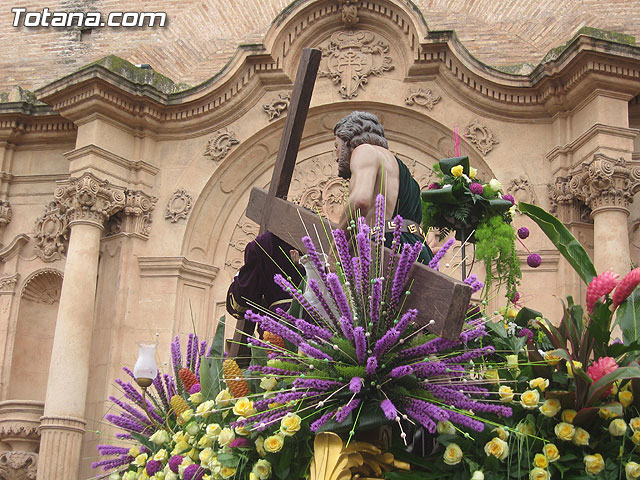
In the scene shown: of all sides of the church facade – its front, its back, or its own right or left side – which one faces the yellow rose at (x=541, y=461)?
front

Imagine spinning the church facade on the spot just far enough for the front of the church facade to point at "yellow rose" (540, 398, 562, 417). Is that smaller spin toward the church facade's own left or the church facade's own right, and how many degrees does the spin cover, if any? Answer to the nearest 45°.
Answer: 0° — it already faces it

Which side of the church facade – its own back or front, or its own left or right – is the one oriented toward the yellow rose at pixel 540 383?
front

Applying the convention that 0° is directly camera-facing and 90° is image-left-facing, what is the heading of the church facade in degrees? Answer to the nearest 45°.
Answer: approximately 0°

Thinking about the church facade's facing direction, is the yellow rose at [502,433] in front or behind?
in front

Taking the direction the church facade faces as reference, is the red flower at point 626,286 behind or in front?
in front

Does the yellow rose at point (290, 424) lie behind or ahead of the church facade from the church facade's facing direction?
ahead

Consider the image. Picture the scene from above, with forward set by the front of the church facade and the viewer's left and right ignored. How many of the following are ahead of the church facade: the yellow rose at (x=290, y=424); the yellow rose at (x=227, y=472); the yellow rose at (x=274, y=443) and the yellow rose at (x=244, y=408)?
4
